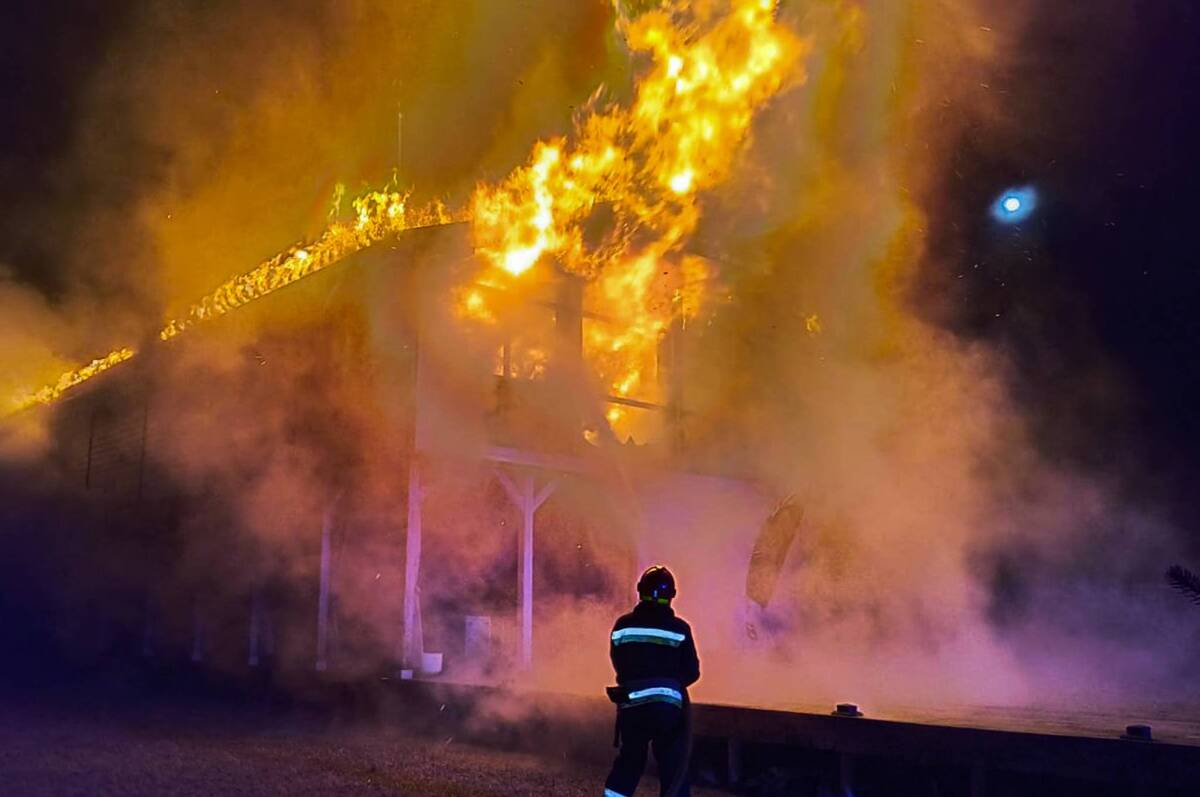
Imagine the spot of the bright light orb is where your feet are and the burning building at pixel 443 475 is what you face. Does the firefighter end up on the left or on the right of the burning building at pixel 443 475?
left

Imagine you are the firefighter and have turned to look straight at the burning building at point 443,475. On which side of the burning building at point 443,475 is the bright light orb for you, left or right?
right

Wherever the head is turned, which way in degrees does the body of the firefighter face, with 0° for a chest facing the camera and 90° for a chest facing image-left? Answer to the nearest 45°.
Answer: approximately 180°

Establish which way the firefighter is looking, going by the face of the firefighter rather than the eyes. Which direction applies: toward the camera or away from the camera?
away from the camera

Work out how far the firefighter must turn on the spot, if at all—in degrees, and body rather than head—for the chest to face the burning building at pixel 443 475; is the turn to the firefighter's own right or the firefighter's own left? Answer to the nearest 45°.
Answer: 0° — they already face it

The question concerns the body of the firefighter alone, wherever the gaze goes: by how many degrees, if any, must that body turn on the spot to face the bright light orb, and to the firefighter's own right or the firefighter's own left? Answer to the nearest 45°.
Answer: approximately 45° to the firefighter's own right
